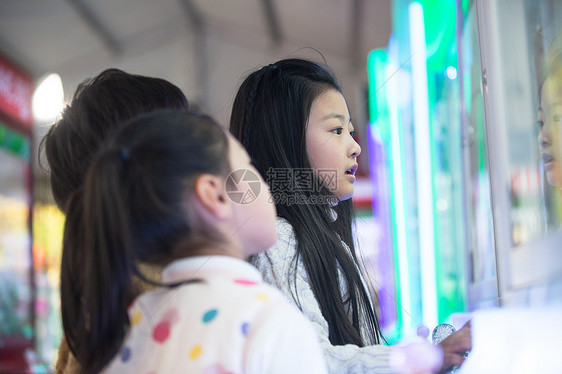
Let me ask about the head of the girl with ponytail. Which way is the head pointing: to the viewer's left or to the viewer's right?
to the viewer's right

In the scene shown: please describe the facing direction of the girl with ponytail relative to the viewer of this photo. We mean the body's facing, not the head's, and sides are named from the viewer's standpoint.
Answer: facing away from the viewer and to the right of the viewer

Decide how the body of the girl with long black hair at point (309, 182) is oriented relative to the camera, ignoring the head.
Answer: to the viewer's right
